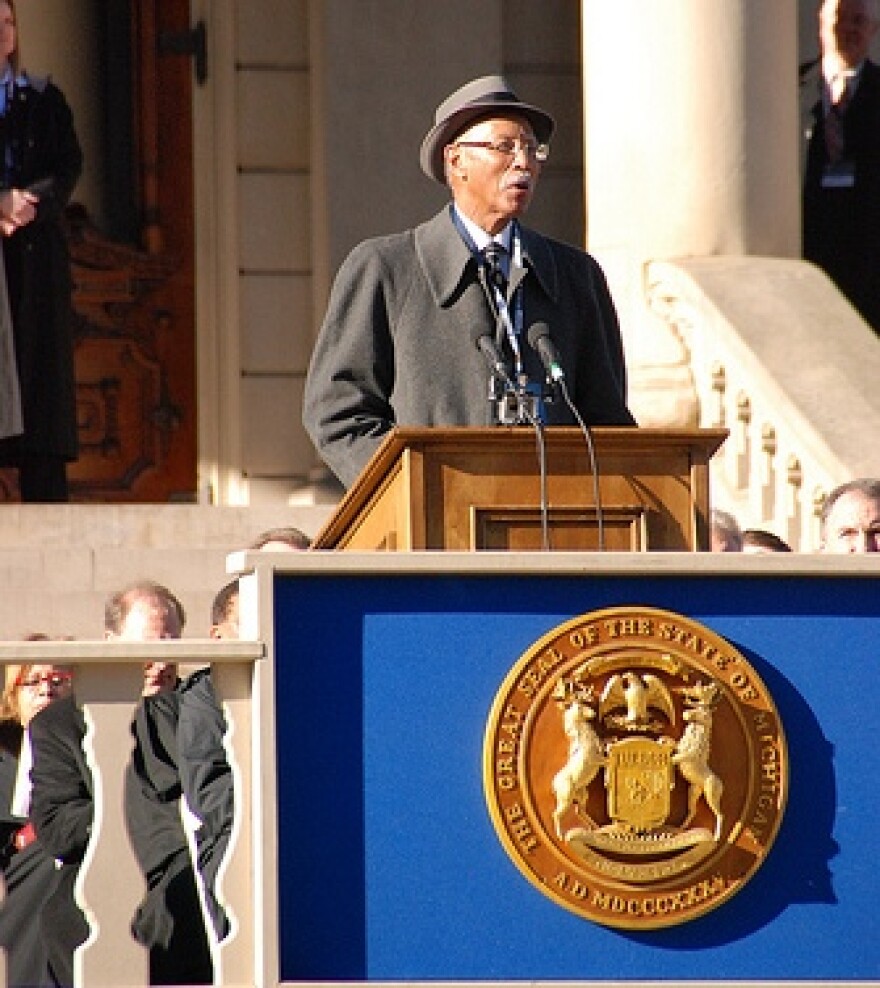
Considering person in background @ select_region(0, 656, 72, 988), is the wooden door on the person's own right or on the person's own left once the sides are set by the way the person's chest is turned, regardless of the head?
on the person's own left

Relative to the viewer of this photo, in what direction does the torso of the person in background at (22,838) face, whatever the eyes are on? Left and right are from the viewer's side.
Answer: facing the viewer and to the right of the viewer

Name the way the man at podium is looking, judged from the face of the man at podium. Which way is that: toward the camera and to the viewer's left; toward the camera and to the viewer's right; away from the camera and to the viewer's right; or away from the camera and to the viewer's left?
toward the camera and to the viewer's right

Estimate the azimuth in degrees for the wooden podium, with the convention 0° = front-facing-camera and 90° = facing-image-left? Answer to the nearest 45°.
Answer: approximately 0°

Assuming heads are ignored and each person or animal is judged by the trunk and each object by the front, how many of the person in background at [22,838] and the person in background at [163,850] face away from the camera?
0
